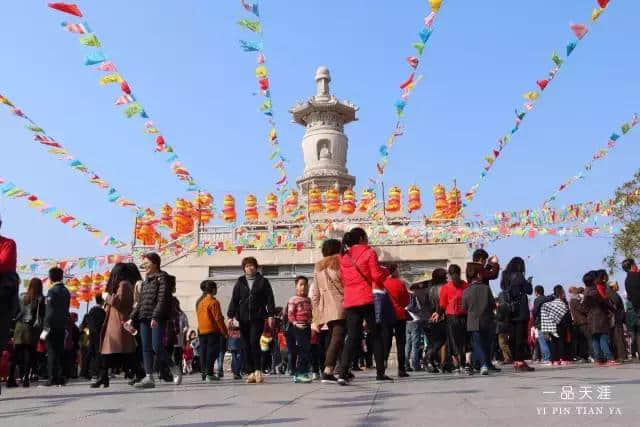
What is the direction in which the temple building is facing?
toward the camera

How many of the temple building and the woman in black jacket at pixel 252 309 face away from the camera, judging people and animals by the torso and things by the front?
0

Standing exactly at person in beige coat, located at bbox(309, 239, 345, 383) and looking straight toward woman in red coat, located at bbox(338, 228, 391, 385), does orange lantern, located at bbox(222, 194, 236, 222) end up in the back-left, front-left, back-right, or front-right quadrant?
back-left

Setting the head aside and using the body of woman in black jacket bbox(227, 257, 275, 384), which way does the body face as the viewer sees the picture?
toward the camera

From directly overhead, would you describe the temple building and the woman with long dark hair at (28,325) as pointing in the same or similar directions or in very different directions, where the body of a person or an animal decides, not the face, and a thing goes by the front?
very different directions

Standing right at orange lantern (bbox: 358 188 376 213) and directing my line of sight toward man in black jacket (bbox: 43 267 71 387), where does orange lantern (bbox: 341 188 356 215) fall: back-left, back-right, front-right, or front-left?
front-right

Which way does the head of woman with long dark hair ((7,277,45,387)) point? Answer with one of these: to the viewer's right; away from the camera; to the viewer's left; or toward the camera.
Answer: away from the camera

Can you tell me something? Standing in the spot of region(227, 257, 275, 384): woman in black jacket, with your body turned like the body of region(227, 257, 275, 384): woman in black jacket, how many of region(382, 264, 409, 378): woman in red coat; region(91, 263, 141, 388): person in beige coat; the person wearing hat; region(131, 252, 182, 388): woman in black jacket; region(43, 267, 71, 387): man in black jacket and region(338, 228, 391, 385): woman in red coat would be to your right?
3

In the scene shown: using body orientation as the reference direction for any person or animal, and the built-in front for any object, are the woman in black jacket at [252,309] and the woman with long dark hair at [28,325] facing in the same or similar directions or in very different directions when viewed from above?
very different directions

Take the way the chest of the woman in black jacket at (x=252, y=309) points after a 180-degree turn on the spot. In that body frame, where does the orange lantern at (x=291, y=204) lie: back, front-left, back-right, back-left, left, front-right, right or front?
front

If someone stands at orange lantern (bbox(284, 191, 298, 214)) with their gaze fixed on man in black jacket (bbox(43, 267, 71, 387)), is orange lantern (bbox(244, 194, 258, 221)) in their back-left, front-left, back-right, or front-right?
front-right
